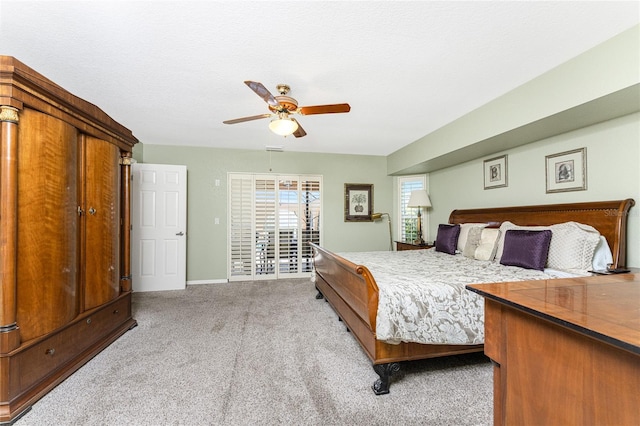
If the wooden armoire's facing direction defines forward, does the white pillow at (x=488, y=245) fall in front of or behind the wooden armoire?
in front

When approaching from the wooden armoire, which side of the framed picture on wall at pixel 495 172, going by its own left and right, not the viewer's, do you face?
front

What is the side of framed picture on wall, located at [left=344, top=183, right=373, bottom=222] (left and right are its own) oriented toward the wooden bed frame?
front

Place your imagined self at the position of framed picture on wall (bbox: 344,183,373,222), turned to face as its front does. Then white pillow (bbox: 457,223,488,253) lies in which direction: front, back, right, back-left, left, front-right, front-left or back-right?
front-left

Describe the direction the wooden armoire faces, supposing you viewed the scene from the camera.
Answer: facing the viewer and to the right of the viewer

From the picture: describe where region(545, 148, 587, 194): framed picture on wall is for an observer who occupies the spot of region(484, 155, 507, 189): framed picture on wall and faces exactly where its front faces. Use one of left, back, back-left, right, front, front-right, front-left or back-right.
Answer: left

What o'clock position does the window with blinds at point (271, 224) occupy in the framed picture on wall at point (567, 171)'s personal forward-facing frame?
The window with blinds is roughly at 1 o'clock from the framed picture on wall.

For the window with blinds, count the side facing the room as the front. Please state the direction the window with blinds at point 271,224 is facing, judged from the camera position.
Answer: facing the viewer

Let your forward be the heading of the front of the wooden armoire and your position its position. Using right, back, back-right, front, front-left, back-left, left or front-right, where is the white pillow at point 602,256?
front

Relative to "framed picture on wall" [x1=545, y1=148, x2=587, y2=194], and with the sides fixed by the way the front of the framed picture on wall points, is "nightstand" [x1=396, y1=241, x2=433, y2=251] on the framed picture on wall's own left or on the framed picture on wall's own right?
on the framed picture on wall's own right

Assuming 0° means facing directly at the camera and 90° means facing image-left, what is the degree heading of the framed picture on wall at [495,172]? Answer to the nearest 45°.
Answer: approximately 45°

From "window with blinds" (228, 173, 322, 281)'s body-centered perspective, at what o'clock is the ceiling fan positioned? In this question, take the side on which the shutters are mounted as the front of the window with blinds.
The ceiling fan is roughly at 12 o'clock from the window with blinds.
